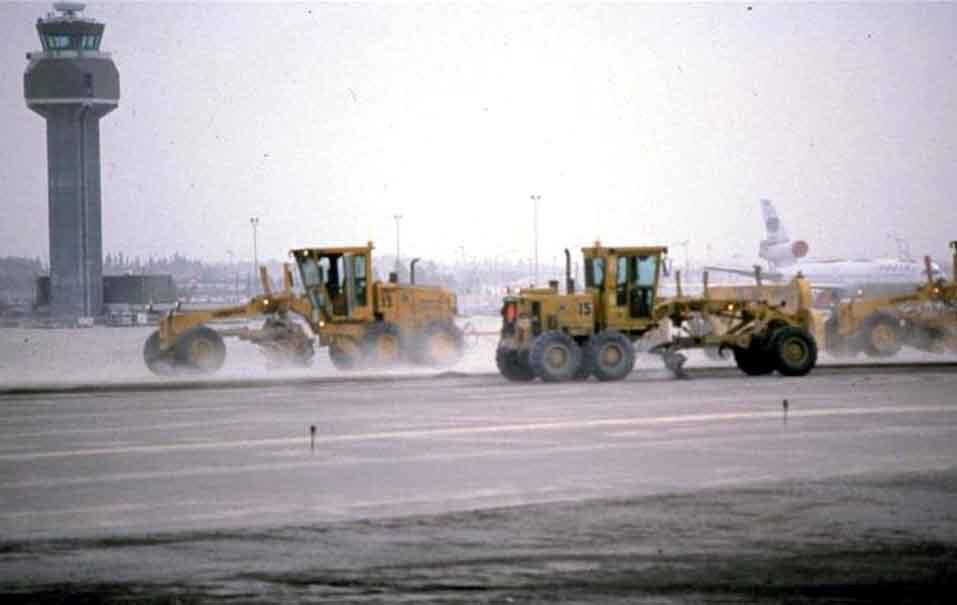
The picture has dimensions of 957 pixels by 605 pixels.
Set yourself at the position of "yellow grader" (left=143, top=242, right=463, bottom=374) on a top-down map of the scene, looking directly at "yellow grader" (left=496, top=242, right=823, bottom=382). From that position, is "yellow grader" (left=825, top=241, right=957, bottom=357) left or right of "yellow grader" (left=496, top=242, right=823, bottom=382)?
left

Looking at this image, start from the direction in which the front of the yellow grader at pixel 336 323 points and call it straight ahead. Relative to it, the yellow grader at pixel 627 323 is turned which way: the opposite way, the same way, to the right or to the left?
the opposite way

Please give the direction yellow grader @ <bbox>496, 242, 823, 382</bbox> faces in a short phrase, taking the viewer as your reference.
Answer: facing away from the viewer and to the right of the viewer

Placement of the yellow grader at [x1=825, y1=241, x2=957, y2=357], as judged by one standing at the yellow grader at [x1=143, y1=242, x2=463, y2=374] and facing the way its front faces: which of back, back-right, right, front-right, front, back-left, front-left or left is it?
back-left
